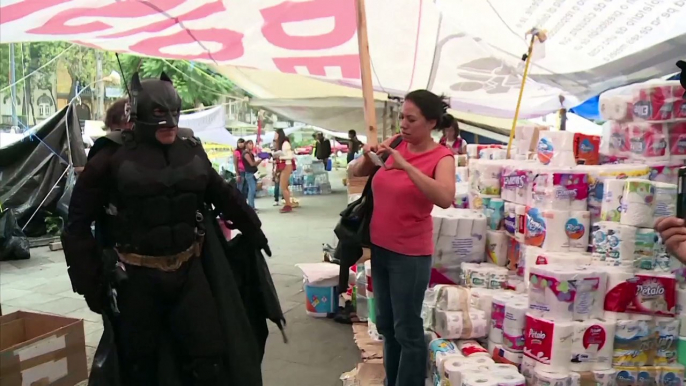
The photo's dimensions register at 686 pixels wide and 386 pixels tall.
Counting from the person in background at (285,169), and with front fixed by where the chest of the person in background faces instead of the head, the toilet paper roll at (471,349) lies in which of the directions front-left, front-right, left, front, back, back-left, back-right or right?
left

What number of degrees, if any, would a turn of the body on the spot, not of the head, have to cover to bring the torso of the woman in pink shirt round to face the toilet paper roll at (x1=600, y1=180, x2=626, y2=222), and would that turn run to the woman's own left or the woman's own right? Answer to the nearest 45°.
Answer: approximately 135° to the woman's own left

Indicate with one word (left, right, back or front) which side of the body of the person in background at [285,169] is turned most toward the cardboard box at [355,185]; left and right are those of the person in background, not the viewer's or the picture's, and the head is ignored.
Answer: left

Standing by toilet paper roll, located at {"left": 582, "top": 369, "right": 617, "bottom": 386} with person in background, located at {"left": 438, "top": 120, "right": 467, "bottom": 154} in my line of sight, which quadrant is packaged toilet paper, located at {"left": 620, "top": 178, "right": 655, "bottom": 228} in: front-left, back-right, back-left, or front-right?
front-right

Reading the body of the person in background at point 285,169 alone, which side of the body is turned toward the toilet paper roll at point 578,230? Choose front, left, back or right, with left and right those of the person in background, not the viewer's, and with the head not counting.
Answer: left

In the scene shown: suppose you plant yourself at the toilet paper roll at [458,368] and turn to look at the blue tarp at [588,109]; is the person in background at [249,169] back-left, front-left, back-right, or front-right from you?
front-left

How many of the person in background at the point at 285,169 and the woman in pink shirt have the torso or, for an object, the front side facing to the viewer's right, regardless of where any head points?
0

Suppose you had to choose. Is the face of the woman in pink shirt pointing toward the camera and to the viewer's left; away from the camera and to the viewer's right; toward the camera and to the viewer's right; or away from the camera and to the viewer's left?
toward the camera and to the viewer's left

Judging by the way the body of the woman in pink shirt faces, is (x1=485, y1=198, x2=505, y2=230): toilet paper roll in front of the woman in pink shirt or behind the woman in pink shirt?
behind

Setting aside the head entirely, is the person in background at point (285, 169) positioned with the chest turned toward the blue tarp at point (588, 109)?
no

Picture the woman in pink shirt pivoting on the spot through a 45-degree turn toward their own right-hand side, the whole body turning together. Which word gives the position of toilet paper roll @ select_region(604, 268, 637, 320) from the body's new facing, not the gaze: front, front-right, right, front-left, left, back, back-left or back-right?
back

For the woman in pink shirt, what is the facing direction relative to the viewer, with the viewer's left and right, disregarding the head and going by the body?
facing the viewer and to the left of the viewer
